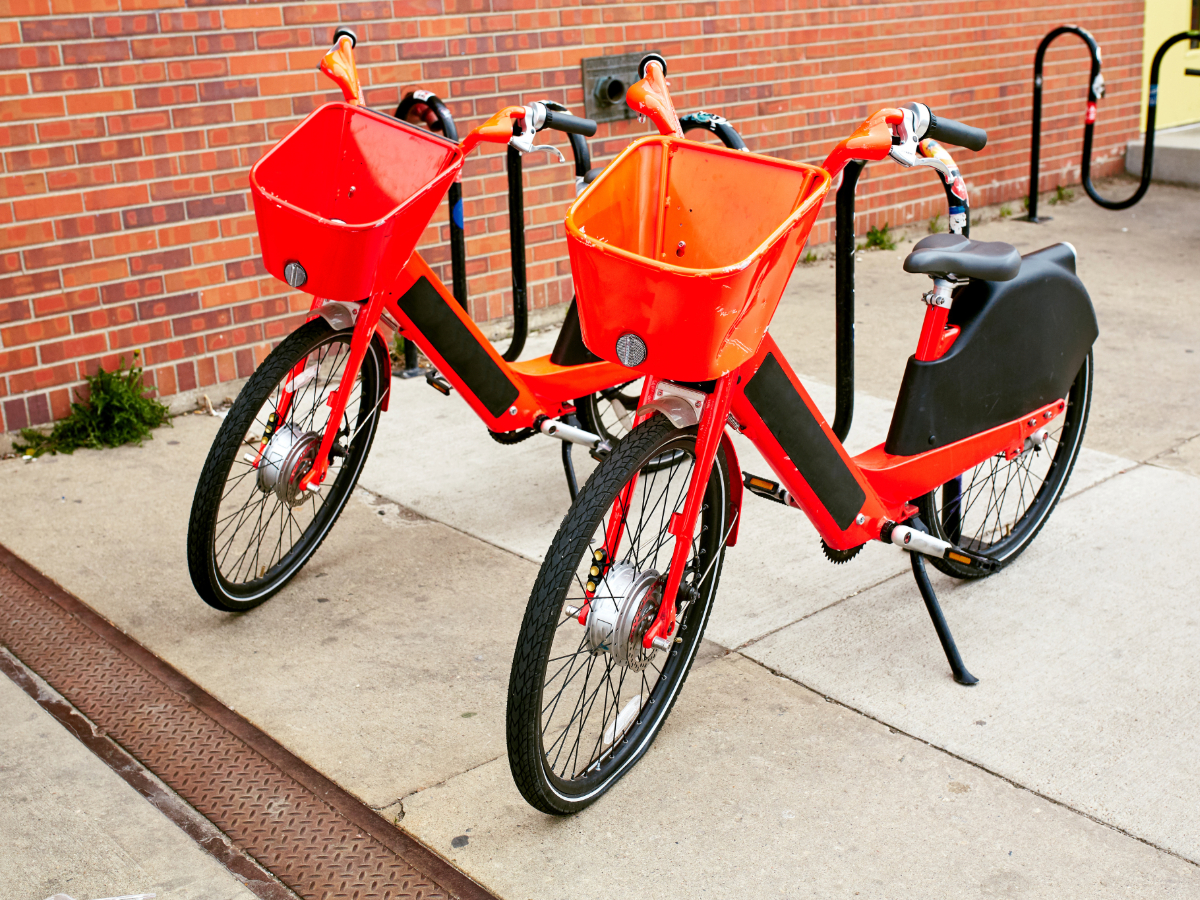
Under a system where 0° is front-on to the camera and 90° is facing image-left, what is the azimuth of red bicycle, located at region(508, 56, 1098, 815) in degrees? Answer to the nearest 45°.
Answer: approximately 45°

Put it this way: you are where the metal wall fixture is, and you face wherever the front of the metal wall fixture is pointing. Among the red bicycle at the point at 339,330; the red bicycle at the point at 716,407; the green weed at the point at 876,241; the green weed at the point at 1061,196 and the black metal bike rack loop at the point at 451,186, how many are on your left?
2

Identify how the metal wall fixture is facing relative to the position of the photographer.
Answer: facing the viewer and to the right of the viewer

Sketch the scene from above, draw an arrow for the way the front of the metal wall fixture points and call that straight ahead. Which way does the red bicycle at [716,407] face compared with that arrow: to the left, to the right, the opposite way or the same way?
to the right

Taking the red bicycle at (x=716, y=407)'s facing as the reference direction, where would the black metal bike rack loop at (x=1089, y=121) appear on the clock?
The black metal bike rack loop is roughly at 5 o'clock from the red bicycle.

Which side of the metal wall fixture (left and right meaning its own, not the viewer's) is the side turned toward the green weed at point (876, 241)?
left

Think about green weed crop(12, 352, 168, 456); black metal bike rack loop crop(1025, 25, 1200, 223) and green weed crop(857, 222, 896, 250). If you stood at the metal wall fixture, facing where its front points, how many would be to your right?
1

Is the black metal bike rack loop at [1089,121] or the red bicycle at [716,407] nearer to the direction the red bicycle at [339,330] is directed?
the red bicycle

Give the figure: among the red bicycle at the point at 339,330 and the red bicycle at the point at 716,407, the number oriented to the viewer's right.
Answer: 0

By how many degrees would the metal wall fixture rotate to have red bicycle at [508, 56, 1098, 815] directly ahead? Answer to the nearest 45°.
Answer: approximately 45° to its right

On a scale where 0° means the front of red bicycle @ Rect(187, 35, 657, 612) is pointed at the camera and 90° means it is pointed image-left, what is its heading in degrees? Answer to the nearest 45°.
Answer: approximately 45°

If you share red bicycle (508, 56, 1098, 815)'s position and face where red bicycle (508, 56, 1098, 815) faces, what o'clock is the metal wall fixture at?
The metal wall fixture is roughly at 4 o'clock from the red bicycle.

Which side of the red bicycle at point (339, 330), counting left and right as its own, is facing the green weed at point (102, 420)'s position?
right
